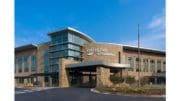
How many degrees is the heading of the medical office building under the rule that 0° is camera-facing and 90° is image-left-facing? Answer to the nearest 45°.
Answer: approximately 315°
